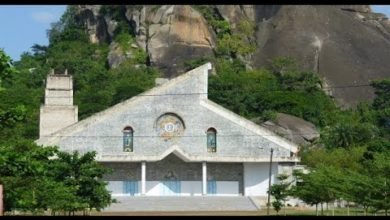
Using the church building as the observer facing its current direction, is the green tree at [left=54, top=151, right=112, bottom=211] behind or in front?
in front

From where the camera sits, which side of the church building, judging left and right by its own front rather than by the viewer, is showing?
front
